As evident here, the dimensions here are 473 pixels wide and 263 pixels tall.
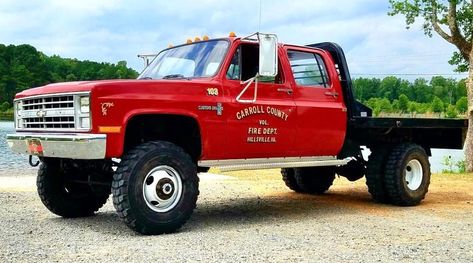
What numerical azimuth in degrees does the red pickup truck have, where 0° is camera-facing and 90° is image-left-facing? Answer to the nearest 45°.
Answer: approximately 45°
